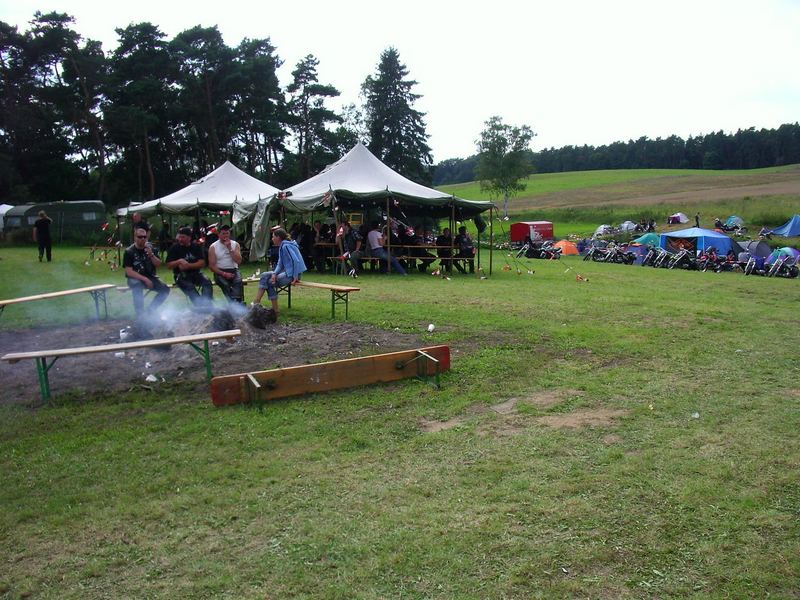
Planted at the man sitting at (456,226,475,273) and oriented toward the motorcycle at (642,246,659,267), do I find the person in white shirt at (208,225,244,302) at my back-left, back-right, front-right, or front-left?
back-right

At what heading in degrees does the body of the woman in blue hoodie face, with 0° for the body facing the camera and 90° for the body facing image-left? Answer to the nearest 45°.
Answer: approximately 90°

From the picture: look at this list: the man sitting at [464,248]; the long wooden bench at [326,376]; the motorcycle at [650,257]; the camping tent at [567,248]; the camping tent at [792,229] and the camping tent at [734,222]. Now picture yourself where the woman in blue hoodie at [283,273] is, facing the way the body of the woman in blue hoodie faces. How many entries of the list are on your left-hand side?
1

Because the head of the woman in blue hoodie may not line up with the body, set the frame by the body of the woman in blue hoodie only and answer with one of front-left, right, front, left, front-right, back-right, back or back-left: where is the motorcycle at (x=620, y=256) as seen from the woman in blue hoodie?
back-right

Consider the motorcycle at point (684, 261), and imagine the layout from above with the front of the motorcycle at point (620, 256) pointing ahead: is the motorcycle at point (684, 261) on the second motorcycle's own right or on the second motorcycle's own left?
on the second motorcycle's own left

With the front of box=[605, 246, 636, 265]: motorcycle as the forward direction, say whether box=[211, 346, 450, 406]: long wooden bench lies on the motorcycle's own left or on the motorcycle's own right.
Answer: on the motorcycle's own left

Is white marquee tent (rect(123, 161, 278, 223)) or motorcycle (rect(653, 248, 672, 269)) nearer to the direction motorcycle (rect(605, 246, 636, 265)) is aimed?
the white marquee tent

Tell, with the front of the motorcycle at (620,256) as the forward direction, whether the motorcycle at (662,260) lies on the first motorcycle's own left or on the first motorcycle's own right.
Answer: on the first motorcycle's own left

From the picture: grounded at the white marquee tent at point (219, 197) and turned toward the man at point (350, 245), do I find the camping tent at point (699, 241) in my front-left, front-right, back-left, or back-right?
front-left

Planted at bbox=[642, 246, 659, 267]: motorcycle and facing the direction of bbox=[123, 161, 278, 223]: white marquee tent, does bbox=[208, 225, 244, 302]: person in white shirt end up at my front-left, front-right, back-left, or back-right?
front-left

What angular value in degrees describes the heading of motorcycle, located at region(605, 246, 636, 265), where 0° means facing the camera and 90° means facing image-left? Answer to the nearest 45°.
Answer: approximately 90°
